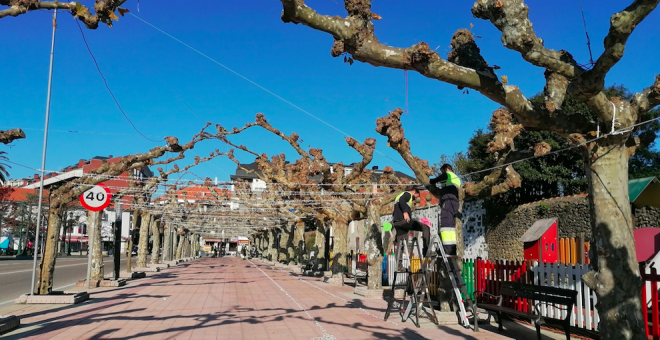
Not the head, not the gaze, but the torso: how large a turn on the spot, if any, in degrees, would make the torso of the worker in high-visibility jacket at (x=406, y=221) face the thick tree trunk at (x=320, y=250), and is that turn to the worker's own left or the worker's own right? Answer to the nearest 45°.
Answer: approximately 90° to the worker's own left

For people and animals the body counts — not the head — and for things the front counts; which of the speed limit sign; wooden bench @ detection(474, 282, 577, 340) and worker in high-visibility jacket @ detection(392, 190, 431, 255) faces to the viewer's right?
the worker in high-visibility jacket

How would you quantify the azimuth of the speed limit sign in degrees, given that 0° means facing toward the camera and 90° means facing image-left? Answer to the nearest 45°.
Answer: approximately 0°

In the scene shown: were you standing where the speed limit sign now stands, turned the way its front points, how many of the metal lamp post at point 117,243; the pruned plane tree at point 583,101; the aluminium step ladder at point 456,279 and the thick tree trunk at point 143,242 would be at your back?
2

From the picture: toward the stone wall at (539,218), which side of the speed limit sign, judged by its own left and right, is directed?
left

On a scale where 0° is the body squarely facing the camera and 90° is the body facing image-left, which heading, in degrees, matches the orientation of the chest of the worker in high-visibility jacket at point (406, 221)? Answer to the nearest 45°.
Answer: approximately 270°

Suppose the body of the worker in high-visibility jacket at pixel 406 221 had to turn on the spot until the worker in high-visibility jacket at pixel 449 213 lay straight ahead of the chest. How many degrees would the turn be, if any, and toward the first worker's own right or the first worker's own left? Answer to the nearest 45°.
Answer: approximately 45° to the first worker's own right

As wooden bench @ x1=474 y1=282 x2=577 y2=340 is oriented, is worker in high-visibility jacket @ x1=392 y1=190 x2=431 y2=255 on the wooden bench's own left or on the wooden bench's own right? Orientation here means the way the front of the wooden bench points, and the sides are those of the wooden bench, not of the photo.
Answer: on the wooden bench's own right
